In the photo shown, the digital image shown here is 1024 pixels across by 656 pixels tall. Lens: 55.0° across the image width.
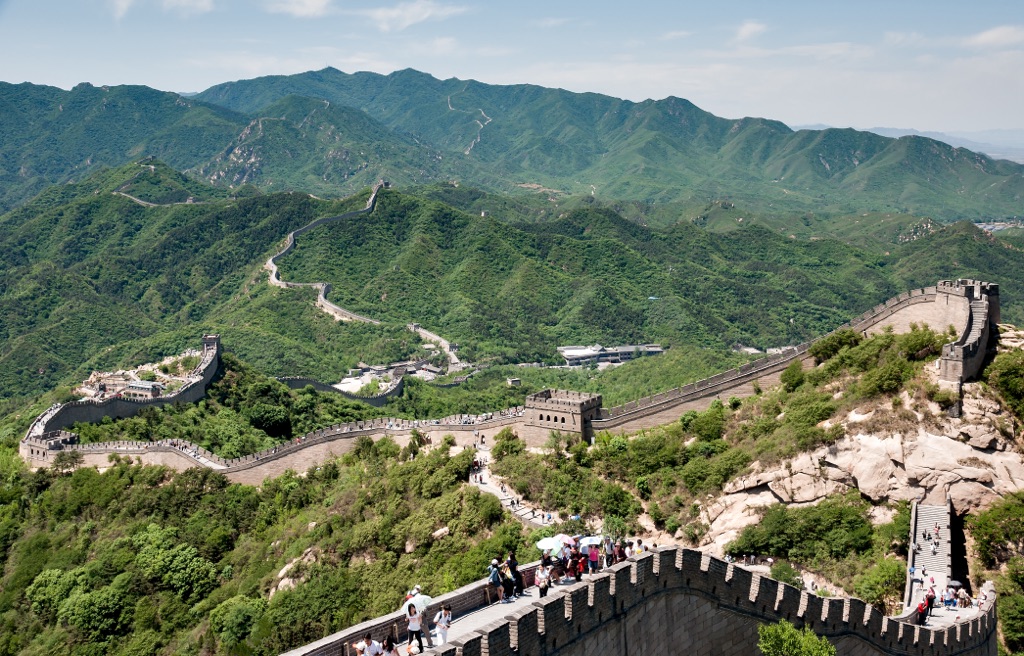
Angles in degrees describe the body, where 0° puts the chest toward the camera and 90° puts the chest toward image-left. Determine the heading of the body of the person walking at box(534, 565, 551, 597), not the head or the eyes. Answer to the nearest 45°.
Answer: approximately 0°

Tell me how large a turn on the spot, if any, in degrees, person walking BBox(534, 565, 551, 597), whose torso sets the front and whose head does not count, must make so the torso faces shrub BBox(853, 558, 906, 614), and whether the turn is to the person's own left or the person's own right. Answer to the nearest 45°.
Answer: approximately 135° to the person's own left

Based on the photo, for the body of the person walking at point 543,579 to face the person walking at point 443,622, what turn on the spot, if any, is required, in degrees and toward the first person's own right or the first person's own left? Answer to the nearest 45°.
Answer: approximately 45° to the first person's own right

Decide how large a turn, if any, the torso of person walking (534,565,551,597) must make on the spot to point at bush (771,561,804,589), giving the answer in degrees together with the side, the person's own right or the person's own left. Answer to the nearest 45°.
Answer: approximately 135° to the person's own left

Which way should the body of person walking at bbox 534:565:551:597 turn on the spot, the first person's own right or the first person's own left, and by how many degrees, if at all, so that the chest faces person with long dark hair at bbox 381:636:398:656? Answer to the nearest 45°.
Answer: approximately 45° to the first person's own right

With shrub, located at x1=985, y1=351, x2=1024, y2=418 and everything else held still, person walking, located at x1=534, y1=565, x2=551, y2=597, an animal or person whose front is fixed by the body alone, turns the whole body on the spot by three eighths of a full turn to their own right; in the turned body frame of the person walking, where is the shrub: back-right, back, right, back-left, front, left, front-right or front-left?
right

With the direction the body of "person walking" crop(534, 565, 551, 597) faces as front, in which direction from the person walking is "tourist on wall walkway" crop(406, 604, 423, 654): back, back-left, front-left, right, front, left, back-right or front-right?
front-right

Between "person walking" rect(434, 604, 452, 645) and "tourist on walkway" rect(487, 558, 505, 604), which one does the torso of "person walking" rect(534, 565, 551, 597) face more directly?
the person walking

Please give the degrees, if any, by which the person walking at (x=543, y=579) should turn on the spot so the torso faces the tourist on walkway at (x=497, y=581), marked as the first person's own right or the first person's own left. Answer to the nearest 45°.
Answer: approximately 90° to the first person's own right

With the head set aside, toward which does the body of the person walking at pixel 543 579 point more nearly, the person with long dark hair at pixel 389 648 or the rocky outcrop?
the person with long dark hair
